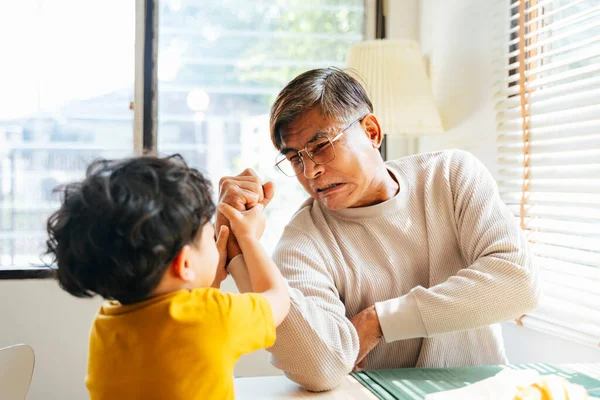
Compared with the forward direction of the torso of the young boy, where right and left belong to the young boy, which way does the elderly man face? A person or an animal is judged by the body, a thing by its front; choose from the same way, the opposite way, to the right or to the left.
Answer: the opposite way

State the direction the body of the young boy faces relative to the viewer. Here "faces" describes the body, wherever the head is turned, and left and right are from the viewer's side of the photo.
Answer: facing away from the viewer and to the right of the viewer

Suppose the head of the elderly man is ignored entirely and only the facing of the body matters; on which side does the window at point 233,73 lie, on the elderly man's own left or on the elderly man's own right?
on the elderly man's own right

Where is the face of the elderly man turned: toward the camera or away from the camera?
toward the camera

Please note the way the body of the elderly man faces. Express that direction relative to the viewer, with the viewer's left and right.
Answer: facing the viewer and to the left of the viewer

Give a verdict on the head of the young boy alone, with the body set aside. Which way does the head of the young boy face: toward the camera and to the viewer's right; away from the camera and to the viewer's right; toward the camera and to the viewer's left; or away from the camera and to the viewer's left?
away from the camera and to the viewer's right

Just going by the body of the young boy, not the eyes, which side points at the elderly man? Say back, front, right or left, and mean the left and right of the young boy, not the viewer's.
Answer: front

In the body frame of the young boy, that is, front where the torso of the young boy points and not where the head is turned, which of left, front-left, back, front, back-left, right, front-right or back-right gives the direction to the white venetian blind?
front
